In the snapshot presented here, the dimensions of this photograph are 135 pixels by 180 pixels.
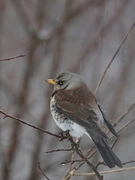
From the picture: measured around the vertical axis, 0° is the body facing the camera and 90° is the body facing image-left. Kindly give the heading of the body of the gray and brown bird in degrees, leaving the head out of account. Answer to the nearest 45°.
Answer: approximately 90°
